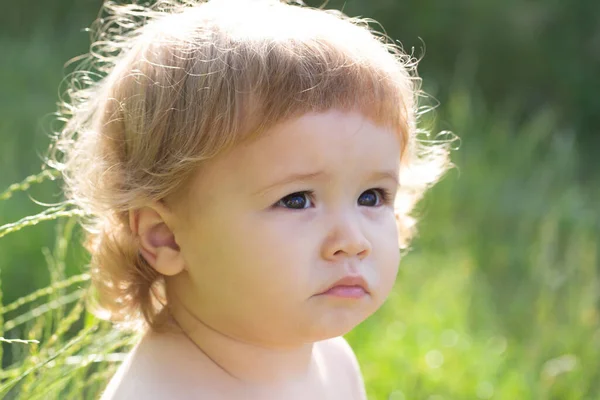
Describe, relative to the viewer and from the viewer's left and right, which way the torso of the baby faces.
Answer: facing the viewer and to the right of the viewer

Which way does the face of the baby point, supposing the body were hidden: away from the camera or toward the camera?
toward the camera
